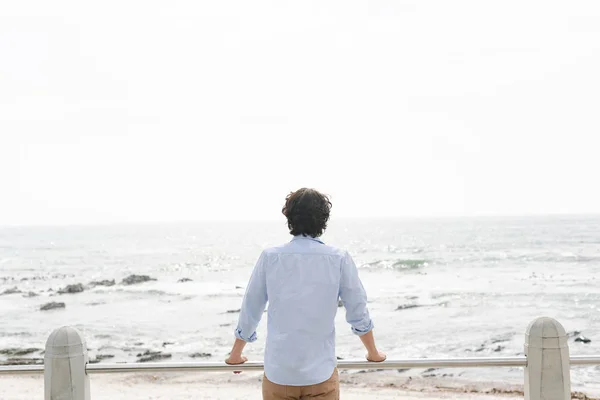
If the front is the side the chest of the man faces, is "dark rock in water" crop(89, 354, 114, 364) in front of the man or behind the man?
in front

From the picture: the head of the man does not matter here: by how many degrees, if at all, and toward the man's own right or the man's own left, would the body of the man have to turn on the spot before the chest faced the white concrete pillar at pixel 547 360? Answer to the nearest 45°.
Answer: approximately 45° to the man's own right

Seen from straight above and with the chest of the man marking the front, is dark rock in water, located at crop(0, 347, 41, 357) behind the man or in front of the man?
in front

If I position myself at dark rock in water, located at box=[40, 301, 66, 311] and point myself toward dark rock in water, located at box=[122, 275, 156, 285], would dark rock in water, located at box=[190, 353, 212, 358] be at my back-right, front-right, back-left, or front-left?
back-right

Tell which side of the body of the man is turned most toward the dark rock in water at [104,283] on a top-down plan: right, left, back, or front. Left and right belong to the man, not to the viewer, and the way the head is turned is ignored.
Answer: front

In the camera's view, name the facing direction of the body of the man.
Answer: away from the camera

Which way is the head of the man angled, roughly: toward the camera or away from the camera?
away from the camera

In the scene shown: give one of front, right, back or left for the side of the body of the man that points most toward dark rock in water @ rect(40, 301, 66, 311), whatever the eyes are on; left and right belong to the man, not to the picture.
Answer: front

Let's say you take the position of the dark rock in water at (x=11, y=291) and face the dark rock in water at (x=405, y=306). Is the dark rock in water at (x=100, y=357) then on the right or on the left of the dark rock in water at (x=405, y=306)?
right

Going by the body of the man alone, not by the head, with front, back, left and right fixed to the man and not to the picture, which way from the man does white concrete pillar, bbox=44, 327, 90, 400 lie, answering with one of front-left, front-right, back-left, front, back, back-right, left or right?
front-left
